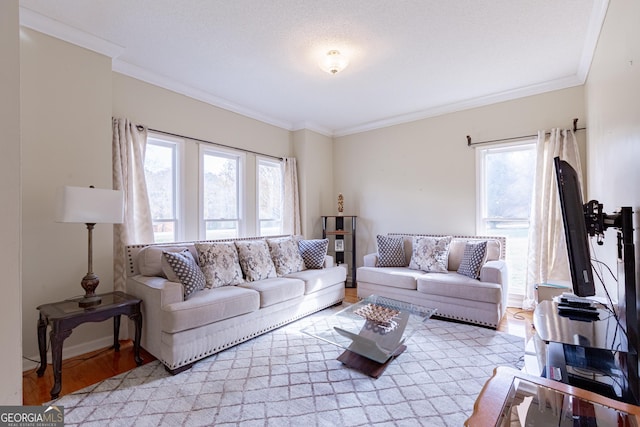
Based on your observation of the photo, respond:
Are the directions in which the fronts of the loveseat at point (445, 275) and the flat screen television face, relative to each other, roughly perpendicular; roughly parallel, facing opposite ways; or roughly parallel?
roughly perpendicular

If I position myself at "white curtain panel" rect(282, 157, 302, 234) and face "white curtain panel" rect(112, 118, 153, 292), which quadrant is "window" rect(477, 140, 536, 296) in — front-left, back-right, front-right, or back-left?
back-left

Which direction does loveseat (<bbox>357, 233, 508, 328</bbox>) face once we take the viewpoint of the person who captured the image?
facing the viewer and to the left of the viewer

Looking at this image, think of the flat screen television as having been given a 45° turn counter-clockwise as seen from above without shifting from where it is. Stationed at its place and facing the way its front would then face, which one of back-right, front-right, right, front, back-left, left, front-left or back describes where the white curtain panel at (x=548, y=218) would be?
back-right

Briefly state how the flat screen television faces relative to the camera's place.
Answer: facing to the left of the viewer

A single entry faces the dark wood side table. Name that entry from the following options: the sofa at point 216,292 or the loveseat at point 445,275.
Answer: the loveseat at point 445,275

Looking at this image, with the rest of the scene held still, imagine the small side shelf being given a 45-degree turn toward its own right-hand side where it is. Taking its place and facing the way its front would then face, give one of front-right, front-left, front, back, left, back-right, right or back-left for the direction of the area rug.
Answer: front-left

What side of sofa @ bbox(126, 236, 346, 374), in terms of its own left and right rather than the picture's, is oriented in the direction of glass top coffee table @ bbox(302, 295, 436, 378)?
front

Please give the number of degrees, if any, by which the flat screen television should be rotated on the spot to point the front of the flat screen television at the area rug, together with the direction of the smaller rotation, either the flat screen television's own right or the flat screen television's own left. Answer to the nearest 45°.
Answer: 0° — it already faces it

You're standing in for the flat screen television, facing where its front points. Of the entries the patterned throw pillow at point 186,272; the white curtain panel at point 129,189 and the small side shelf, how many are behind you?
0

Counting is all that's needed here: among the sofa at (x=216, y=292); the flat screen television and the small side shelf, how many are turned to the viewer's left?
1

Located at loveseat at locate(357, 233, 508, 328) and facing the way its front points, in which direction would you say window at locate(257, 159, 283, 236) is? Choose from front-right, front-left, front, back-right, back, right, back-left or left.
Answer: front-right

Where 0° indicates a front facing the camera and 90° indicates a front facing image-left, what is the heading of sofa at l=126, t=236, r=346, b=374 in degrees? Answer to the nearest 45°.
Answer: approximately 315°

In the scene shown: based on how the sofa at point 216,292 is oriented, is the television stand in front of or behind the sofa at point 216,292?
in front

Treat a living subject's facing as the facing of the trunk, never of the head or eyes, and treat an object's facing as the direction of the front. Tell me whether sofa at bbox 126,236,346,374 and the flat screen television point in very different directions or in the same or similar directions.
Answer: very different directions

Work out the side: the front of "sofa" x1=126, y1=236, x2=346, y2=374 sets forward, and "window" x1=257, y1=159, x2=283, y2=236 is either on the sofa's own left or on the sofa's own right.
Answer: on the sofa's own left

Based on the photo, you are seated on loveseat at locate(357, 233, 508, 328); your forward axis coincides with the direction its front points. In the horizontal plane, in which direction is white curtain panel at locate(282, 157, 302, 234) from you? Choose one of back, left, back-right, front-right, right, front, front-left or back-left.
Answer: front-right

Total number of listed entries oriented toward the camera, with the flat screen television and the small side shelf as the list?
1

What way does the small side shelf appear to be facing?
toward the camera

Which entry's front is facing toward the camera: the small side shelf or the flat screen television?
the small side shelf

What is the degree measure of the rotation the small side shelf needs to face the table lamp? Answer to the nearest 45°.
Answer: approximately 45° to its right
